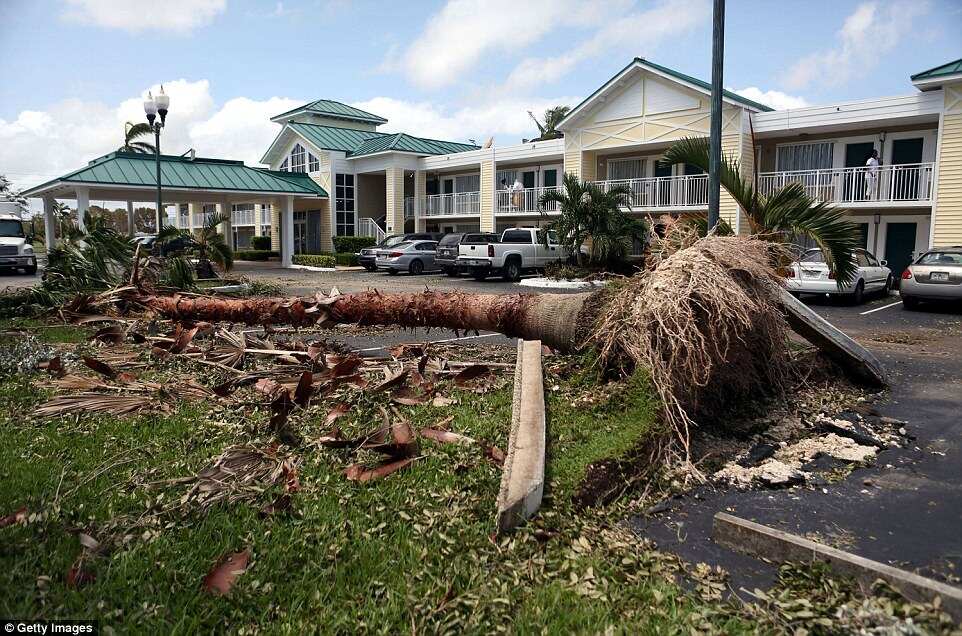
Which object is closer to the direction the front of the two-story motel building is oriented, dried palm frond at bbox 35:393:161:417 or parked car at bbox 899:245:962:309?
the dried palm frond

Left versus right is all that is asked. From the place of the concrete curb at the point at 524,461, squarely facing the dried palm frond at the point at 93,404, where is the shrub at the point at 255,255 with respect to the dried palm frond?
right

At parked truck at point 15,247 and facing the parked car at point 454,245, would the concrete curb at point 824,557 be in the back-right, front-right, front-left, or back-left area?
front-right

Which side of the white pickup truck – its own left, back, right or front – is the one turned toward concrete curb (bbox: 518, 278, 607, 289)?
right

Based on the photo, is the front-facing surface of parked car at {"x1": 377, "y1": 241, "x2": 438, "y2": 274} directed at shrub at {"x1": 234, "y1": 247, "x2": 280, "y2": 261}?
no

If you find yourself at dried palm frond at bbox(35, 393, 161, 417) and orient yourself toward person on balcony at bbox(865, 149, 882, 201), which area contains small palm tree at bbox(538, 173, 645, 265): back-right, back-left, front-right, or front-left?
front-left

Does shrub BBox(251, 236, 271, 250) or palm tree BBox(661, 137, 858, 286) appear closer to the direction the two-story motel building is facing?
the palm tree

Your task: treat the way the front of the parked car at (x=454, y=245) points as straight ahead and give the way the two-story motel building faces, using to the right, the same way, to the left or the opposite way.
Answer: the opposite way

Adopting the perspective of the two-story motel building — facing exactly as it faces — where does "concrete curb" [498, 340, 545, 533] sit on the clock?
The concrete curb is roughly at 11 o'clock from the two-story motel building.

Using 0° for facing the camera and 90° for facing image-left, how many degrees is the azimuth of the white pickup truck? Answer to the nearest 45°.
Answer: approximately 225°

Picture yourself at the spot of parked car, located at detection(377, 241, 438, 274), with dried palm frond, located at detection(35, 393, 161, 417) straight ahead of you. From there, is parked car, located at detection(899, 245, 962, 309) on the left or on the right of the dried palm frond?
left

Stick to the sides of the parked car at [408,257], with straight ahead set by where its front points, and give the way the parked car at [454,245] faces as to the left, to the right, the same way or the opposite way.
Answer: the same way
